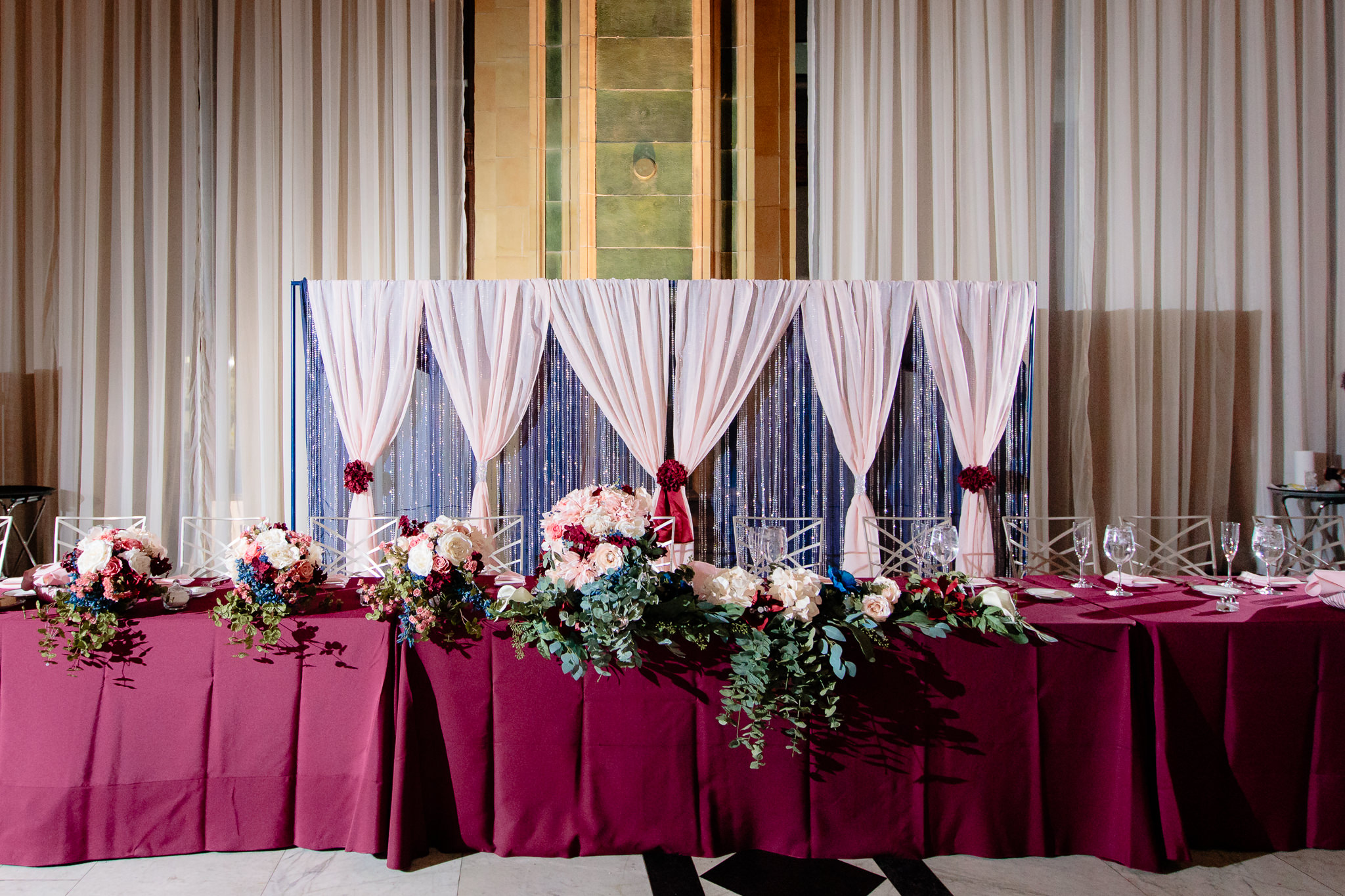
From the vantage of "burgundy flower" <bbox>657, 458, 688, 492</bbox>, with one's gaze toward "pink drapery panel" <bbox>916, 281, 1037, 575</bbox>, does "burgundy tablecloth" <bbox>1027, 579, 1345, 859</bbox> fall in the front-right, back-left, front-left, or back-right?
front-right

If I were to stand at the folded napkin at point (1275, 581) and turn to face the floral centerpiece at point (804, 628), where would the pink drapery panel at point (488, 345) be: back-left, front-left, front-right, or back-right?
front-right

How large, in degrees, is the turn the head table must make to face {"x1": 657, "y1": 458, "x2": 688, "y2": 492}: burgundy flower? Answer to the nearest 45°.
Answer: approximately 180°

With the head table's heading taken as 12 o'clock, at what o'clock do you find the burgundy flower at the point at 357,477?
The burgundy flower is roughly at 5 o'clock from the head table.

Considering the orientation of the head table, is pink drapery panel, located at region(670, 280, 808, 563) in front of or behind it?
behind

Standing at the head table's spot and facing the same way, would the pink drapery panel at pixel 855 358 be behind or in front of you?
behind

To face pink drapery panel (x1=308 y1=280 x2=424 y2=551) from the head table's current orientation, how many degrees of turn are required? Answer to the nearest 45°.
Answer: approximately 135° to its right

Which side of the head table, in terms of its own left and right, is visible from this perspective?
front

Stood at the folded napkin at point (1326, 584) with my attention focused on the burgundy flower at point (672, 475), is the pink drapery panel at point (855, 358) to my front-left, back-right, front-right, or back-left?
front-right
